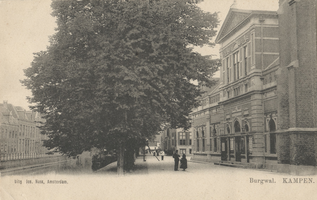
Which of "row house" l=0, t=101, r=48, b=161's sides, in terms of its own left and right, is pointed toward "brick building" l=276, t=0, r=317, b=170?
front

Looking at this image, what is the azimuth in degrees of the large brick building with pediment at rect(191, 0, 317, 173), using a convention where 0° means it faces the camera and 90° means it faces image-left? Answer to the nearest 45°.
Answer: approximately 45°

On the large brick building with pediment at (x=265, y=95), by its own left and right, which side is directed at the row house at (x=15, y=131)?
front

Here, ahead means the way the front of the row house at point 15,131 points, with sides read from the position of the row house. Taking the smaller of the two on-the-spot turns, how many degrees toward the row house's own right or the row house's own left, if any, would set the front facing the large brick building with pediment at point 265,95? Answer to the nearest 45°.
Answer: approximately 45° to the row house's own right

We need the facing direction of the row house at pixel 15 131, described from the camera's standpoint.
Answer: facing the viewer and to the right of the viewer

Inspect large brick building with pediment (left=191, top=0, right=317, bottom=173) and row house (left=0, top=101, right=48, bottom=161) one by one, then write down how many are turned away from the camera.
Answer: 0
